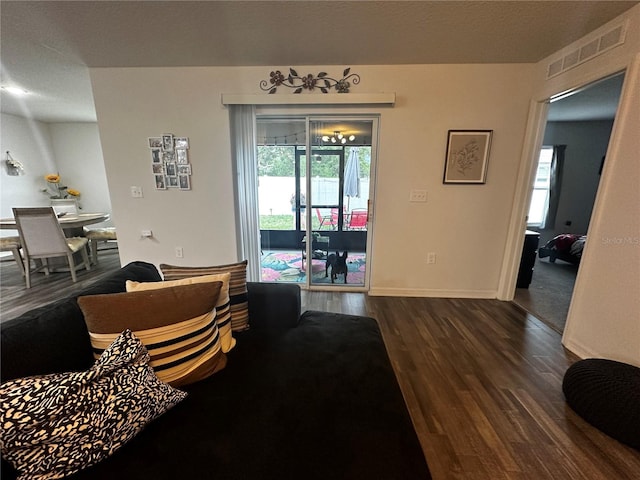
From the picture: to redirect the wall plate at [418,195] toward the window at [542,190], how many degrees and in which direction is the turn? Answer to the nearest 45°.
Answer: approximately 135° to its left

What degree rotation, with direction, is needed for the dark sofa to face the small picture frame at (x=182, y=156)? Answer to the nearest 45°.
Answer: approximately 90° to its left

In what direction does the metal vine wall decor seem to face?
toward the camera

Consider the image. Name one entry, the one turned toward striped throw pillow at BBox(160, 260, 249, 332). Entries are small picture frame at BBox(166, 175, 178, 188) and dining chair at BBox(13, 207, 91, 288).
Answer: the small picture frame

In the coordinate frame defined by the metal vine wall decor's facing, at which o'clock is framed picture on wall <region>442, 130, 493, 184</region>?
The framed picture on wall is roughly at 9 o'clock from the metal vine wall decor.

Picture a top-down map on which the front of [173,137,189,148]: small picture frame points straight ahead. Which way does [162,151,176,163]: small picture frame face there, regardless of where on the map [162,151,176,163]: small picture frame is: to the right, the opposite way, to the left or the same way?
the same way

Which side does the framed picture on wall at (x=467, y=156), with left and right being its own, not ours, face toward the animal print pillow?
front

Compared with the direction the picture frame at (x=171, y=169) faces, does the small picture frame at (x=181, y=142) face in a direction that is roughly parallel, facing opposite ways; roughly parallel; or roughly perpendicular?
roughly parallel

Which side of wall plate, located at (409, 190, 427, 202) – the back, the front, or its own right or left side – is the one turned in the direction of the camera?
front

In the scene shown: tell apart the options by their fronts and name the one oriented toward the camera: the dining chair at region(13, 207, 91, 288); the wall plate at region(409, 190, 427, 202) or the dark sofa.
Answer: the wall plate

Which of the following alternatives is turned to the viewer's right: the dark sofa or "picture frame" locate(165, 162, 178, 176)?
the dark sofa

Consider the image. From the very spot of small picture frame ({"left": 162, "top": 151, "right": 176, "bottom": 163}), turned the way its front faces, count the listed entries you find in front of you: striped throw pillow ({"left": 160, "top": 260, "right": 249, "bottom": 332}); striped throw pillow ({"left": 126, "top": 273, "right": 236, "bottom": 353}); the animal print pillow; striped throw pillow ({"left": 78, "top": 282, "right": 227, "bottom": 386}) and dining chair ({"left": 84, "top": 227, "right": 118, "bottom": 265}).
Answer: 4

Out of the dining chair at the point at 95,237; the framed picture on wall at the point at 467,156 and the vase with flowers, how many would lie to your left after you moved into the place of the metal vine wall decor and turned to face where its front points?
1

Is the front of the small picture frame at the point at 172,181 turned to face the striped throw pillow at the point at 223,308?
yes

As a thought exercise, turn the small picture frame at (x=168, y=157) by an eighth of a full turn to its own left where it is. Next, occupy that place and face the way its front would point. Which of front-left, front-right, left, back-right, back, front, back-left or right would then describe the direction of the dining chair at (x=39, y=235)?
back

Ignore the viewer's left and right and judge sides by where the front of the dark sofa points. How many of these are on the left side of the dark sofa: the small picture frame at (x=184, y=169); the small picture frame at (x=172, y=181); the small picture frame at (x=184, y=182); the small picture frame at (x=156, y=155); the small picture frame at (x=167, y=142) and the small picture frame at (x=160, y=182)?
6
